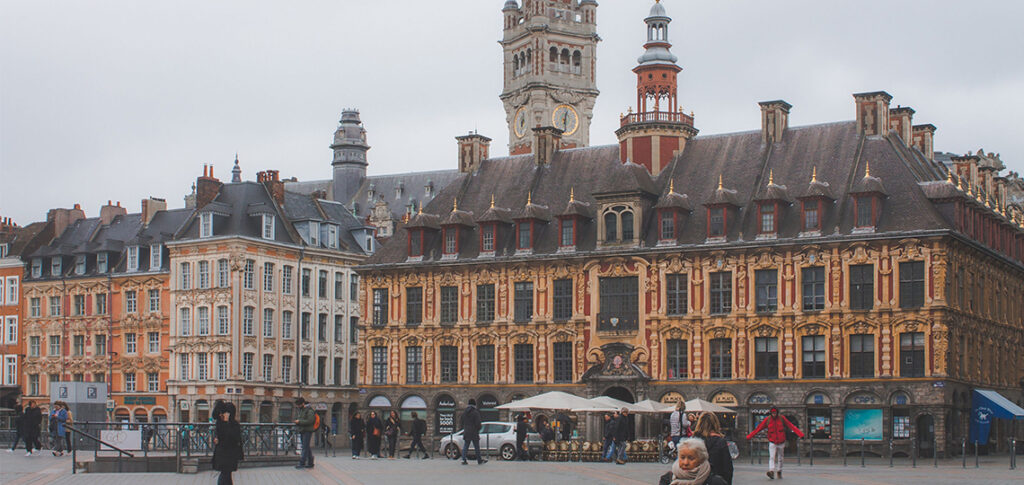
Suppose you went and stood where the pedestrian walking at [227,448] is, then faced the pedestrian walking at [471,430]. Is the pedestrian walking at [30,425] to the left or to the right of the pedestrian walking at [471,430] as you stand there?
left

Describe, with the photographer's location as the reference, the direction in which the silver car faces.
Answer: facing to the left of the viewer

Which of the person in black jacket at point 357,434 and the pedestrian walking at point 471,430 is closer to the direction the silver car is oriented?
the person in black jacket

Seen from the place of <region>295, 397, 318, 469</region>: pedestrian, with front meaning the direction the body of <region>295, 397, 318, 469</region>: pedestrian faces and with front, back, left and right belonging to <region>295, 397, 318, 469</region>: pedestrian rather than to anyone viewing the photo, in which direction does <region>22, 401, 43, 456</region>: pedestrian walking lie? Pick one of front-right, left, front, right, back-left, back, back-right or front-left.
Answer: front-right

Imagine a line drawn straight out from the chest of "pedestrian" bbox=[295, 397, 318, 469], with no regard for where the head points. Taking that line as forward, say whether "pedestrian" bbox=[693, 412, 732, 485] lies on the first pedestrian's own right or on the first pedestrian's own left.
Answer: on the first pedestrian's own left

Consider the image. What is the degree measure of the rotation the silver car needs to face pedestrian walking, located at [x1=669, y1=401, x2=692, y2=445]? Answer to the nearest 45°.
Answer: approximately 135° to its left

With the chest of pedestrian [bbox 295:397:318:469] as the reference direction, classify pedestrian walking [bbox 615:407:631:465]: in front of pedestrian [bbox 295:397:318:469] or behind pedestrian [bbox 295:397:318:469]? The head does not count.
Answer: behind

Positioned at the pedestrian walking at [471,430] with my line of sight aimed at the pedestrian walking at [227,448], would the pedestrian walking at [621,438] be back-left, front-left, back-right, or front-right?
back-left

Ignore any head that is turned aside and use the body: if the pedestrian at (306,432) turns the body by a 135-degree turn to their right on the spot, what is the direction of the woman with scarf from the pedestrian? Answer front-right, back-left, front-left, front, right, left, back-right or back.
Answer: back-right
